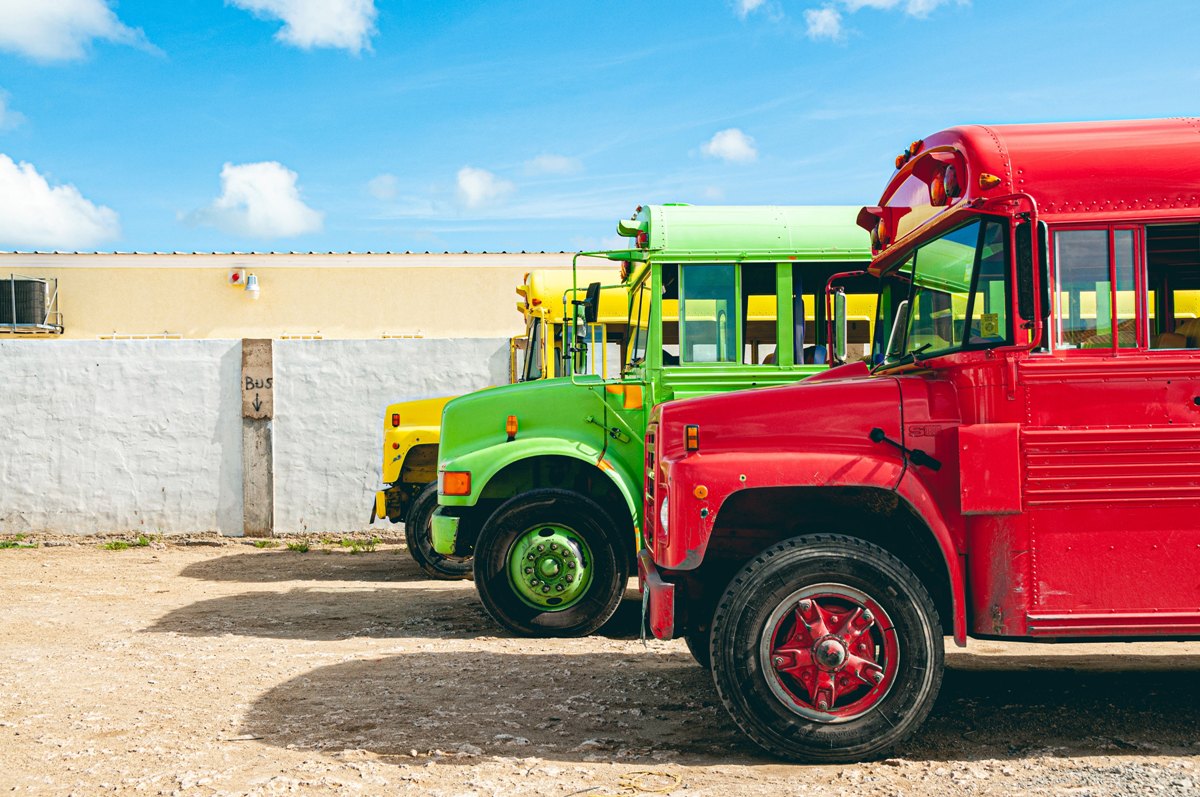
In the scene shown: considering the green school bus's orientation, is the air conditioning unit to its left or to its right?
on its right

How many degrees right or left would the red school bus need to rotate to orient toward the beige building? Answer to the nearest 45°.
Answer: approximately 45° to its right

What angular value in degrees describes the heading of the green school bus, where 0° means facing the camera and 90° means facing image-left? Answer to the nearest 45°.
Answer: approximately 90°

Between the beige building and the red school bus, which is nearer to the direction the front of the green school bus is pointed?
the beige building

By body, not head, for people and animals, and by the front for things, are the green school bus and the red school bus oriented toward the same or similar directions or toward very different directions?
same or similar directions

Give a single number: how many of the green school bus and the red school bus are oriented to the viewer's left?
2

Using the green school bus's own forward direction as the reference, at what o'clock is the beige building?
The beige building is roughly at 2 o'clock from the green school bus.

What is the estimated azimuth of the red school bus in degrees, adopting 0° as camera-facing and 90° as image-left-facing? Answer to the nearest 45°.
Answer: approximately 90°

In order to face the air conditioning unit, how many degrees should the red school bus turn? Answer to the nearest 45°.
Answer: approximately 45° to its right
